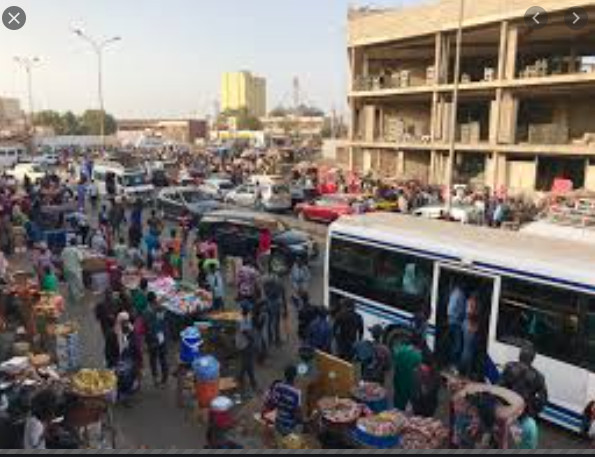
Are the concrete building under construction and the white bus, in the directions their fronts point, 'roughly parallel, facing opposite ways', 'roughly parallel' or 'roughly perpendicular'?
roughly perpendicular
